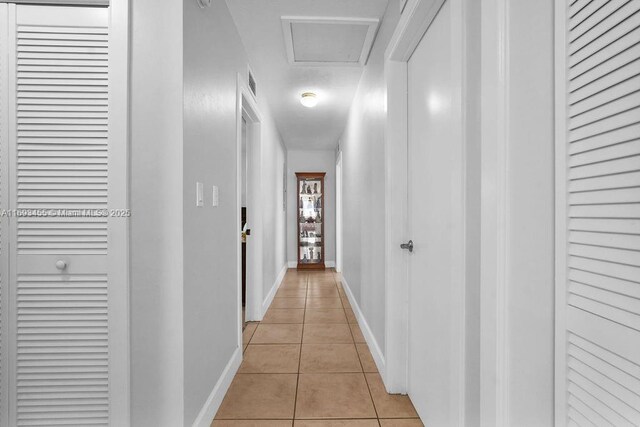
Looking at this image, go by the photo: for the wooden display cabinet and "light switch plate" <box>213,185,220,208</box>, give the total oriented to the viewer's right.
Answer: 1

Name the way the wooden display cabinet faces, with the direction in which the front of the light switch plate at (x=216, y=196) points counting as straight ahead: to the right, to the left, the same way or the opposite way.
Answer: to the right

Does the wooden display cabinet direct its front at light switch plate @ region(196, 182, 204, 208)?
yes

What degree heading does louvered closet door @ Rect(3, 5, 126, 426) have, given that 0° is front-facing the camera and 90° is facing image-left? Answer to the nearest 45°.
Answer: approximately 0°

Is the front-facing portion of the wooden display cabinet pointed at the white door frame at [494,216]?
yes

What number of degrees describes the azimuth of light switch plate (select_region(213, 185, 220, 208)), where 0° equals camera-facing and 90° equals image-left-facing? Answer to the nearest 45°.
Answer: approximately 270°

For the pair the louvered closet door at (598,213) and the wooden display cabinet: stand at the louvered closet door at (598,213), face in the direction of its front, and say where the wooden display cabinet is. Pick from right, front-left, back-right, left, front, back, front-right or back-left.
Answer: right

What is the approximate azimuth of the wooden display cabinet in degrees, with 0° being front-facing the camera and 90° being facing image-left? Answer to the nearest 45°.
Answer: approximately 0°

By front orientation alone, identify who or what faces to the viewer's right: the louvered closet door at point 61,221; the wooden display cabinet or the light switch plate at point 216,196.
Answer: the light switch plate

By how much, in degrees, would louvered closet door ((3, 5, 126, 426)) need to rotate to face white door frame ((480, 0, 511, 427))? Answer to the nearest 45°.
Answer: approximately 45° to its left
